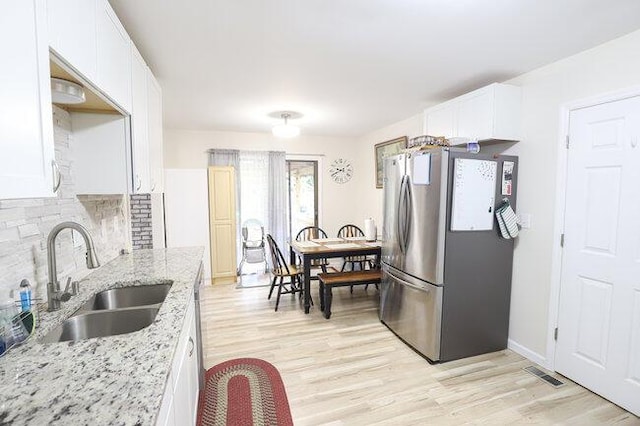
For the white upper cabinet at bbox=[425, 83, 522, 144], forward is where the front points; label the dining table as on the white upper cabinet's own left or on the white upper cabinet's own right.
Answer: on the white upper cabinet's own right

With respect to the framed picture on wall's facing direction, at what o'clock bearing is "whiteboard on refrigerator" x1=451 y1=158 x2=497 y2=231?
The whiteboard on refrigerator is roughly at 10 o'clock from the framed picture on wall.

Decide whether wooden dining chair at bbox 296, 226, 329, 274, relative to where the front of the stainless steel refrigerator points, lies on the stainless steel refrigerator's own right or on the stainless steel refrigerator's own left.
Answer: on the stainless steel refrigerator's own right

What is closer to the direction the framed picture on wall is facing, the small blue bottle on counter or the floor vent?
the small blue bottle on counter

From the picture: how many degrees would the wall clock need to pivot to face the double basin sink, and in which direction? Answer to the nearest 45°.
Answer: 0° — it already faces it

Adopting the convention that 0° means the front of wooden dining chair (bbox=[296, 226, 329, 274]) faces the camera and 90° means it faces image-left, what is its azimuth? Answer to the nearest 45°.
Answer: approximately 0°

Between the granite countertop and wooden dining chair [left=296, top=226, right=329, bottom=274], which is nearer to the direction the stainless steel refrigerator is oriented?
the granite countertop

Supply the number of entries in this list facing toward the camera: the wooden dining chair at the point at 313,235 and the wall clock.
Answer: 2

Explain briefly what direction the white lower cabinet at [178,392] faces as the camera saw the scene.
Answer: facing to the right of the viewer

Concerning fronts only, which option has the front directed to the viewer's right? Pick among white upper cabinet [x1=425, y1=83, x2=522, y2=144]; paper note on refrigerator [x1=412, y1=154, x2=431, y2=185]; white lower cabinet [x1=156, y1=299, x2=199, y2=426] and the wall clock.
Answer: the white lower cabinet

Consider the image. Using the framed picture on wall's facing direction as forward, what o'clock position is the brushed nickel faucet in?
The brushed nickel faucet is roughly at 11 o'clock from the framed picture on wall.
